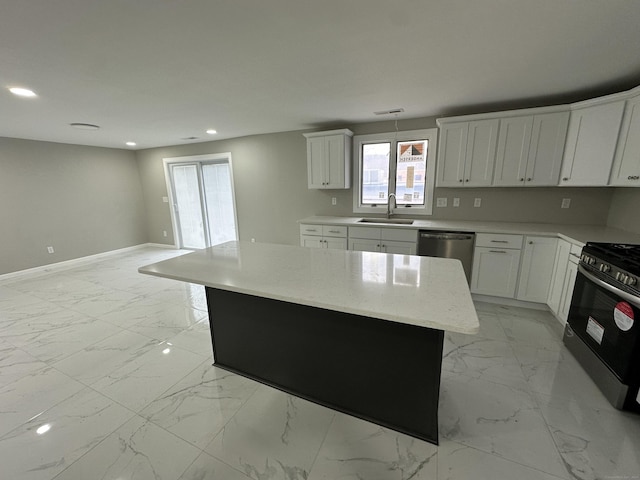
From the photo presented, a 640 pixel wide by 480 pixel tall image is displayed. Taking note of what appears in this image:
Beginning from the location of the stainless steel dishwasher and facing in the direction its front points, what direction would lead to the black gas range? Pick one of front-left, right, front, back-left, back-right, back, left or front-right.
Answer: front-left

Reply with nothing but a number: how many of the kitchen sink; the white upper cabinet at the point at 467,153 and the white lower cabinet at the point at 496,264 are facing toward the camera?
3

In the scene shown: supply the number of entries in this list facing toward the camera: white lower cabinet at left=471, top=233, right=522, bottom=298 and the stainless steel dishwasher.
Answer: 2

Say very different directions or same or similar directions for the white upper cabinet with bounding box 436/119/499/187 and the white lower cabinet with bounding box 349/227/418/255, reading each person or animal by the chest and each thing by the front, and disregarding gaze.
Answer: same or similar directions

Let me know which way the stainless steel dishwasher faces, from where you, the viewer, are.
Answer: facing the viewer

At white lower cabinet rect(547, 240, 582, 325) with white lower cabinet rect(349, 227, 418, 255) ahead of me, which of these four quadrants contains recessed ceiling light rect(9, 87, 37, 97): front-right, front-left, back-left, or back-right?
front-left

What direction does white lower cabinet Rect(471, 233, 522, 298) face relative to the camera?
toward the camera

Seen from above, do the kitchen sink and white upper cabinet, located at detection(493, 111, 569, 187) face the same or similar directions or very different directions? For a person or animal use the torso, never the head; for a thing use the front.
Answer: same or similar directions

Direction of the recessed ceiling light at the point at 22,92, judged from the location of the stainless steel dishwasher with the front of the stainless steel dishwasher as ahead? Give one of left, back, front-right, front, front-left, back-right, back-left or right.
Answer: front-right

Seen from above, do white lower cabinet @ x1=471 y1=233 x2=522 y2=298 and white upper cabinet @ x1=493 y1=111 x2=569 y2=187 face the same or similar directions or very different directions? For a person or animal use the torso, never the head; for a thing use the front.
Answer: same or similar directions

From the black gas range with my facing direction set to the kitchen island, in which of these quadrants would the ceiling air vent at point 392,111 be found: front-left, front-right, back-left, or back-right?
front-right

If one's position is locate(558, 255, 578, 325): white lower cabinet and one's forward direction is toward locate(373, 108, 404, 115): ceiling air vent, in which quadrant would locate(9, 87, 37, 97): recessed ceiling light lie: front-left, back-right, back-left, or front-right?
front-left

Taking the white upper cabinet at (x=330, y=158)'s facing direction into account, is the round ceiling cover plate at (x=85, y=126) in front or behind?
in front

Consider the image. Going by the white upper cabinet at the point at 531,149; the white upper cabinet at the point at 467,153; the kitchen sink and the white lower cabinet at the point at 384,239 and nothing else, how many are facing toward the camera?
4

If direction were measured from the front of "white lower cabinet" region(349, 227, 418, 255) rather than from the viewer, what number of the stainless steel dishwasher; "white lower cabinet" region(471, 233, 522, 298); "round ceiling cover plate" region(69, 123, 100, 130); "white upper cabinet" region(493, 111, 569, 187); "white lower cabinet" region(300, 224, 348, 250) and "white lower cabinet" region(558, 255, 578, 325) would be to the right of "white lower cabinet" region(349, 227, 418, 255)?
2

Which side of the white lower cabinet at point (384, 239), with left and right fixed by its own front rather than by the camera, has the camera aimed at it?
front

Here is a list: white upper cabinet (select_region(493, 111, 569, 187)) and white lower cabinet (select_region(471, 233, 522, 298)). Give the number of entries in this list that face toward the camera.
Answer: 2
